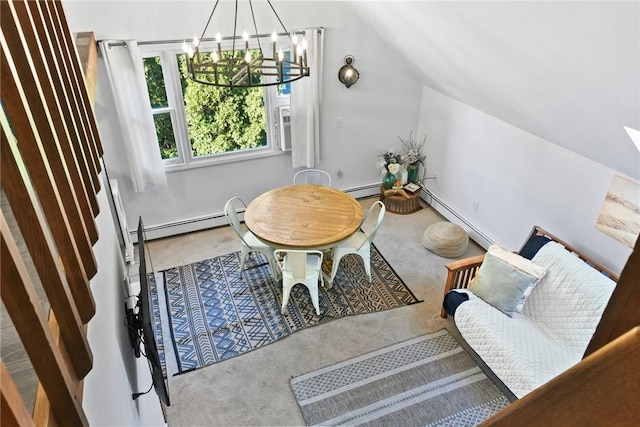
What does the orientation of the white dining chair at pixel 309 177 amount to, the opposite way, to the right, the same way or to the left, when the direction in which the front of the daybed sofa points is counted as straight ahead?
to the left

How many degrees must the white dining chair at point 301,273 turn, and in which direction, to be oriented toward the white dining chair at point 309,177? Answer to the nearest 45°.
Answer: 0° — it already faces it

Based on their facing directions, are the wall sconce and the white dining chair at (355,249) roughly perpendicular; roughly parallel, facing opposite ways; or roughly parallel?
roughly perpendicular

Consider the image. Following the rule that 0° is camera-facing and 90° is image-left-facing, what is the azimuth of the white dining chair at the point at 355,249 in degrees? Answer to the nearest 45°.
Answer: approximately 90°

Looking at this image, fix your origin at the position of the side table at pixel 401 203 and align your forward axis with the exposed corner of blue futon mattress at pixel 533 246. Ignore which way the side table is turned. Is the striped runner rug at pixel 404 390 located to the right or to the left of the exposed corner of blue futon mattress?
right

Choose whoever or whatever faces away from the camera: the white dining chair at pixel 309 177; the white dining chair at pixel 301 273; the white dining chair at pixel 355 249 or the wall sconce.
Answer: the white dining chair at pixel 301 273

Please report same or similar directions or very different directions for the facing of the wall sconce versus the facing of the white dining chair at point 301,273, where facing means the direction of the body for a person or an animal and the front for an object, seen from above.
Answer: very different directions

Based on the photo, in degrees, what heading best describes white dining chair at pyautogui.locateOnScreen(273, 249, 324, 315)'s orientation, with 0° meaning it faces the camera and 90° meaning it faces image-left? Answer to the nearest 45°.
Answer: approximately 180°

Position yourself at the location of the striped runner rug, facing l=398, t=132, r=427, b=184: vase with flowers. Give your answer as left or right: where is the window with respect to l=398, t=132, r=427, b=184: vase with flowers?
left

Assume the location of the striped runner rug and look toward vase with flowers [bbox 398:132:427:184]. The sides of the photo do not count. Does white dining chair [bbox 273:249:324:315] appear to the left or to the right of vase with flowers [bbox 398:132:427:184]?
left
